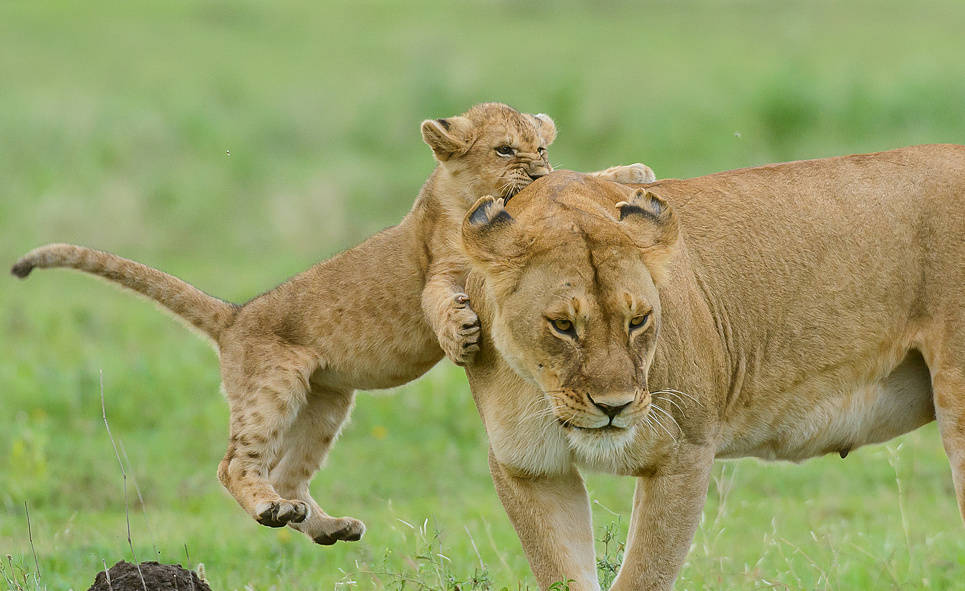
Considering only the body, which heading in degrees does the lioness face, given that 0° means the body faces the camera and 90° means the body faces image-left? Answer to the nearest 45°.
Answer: approximately 45°

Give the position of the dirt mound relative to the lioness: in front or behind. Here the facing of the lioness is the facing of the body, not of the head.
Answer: in front

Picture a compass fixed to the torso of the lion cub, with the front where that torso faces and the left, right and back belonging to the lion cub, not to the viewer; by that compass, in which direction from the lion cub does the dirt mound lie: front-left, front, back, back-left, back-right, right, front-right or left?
back-right

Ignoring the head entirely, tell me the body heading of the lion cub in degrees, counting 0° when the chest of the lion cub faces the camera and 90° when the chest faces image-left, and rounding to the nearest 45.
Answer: approximately 270°

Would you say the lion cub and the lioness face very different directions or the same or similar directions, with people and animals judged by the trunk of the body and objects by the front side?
very different directions

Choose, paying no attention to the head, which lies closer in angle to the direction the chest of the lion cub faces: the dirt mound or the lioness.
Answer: the lioness

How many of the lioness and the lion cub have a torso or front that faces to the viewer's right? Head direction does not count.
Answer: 1

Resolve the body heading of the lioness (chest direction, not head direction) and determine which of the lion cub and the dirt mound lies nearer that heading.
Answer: the dirt mound

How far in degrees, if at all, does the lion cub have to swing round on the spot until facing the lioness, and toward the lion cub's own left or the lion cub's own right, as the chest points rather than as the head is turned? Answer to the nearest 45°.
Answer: approximately 45° to the lion cub's own right
